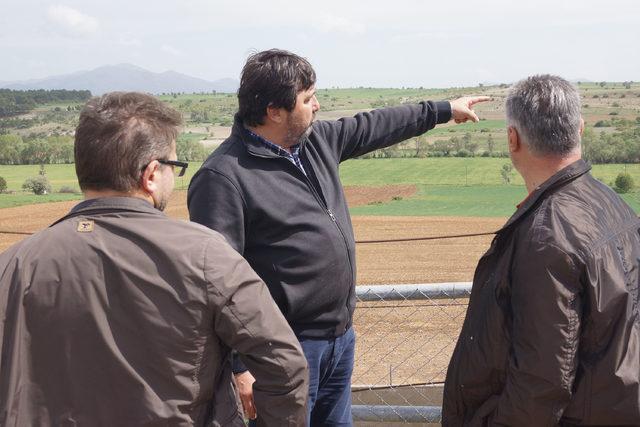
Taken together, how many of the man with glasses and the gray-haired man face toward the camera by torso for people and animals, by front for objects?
0

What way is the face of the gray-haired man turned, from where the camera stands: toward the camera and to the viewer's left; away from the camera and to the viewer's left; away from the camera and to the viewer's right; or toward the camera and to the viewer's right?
away from the camera and to the viewer's left

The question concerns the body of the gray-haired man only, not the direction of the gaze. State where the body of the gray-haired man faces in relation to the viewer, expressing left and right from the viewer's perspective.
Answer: facing away from the viewer and to the left of the viewer

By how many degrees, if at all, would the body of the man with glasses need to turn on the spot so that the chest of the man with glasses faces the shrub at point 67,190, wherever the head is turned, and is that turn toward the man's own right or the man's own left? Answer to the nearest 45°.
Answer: approximately 45° to the man's own left

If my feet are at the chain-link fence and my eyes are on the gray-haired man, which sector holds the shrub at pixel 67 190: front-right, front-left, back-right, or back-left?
back-right

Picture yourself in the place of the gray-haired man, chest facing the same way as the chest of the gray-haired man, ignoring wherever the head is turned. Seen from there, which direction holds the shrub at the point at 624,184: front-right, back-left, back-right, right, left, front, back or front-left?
front-right

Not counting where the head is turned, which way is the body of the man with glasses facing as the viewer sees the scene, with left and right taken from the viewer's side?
facing away from the viewer and to the right of the viewer

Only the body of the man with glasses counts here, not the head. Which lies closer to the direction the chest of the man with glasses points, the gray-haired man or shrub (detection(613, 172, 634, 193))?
the shrub

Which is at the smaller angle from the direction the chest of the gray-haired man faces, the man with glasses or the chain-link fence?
the chain-link fence

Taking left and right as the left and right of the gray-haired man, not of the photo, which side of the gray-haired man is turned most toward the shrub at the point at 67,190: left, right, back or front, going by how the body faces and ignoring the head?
front

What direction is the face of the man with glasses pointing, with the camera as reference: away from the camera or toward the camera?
away from the camera

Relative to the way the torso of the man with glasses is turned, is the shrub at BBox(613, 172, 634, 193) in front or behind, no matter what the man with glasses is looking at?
in front

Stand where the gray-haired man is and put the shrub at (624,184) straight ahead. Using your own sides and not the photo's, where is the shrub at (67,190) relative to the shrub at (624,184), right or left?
left

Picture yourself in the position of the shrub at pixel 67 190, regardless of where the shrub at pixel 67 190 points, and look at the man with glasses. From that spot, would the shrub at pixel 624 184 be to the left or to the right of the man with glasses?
left

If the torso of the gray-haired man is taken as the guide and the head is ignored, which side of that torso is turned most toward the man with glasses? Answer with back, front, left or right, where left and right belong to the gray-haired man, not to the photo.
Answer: left

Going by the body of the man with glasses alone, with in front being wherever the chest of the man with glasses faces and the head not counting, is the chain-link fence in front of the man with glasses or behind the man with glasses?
in front
